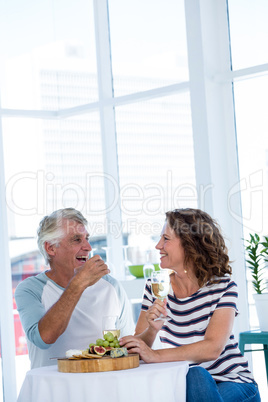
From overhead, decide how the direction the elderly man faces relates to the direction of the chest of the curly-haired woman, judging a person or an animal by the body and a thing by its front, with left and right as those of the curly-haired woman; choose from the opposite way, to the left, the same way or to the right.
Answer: to the left

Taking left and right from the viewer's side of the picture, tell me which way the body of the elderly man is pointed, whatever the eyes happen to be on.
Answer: facing the viewer and to the right of the viewer

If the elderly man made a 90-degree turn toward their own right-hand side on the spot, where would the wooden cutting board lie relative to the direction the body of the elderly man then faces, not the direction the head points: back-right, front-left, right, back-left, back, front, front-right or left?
front-left

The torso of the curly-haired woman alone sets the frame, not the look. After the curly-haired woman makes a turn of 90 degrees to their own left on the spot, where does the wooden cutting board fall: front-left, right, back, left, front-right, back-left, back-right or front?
right

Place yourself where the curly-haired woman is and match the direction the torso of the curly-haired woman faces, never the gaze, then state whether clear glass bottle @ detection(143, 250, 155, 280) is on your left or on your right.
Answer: on your right

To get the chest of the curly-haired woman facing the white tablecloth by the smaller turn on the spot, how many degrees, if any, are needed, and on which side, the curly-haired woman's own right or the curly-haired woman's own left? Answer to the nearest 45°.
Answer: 0° — they already face it

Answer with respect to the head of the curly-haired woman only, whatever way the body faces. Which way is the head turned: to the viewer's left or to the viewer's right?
to the viewer's left

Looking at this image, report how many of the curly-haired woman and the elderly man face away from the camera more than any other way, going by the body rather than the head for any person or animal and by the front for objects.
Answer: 0
